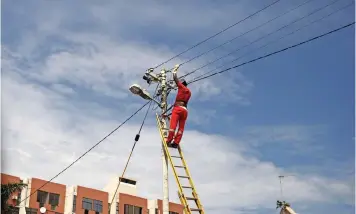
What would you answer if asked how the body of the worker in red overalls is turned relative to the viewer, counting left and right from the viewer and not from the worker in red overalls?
facing away from the viewer and to the left of the viewer
